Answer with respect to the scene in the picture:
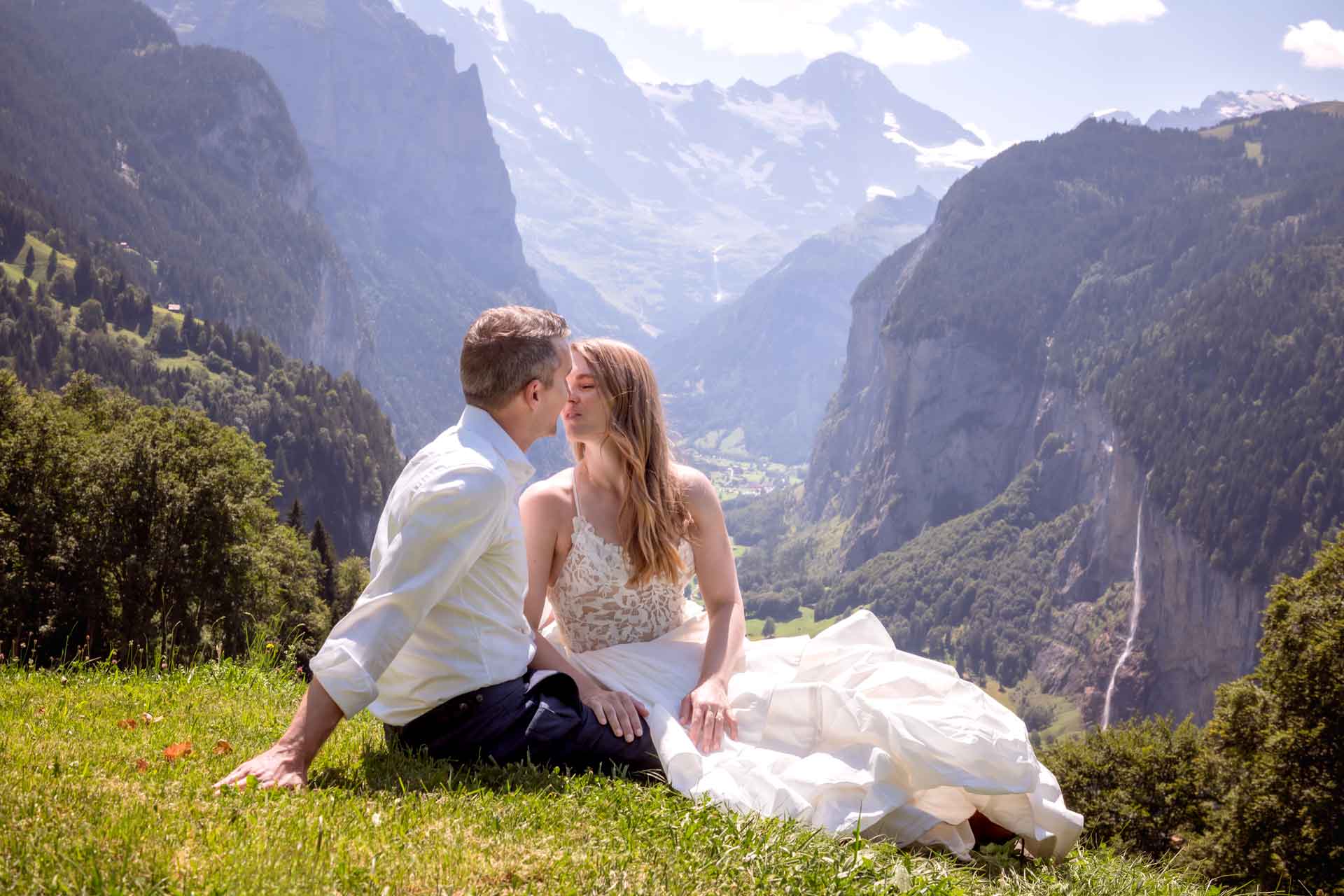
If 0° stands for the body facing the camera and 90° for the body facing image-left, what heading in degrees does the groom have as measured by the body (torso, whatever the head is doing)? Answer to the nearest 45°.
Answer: approximately 270°

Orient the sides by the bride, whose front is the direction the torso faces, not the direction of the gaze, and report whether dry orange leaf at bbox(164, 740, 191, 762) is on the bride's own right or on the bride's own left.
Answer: on the bride's own right

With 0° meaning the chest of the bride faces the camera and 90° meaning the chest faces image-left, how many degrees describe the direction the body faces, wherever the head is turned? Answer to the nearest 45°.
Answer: approximately 0°

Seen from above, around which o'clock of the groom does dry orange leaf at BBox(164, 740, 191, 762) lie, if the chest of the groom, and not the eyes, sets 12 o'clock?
The dry orange leaf is roughly at 6 o'clock from the groom.

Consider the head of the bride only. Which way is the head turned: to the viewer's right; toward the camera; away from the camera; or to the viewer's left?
to the viewer's left

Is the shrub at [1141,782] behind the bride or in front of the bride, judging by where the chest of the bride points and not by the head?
behind

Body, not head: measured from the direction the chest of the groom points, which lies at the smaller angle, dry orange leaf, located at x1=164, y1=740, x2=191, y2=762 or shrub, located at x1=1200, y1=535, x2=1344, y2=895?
the shrub
